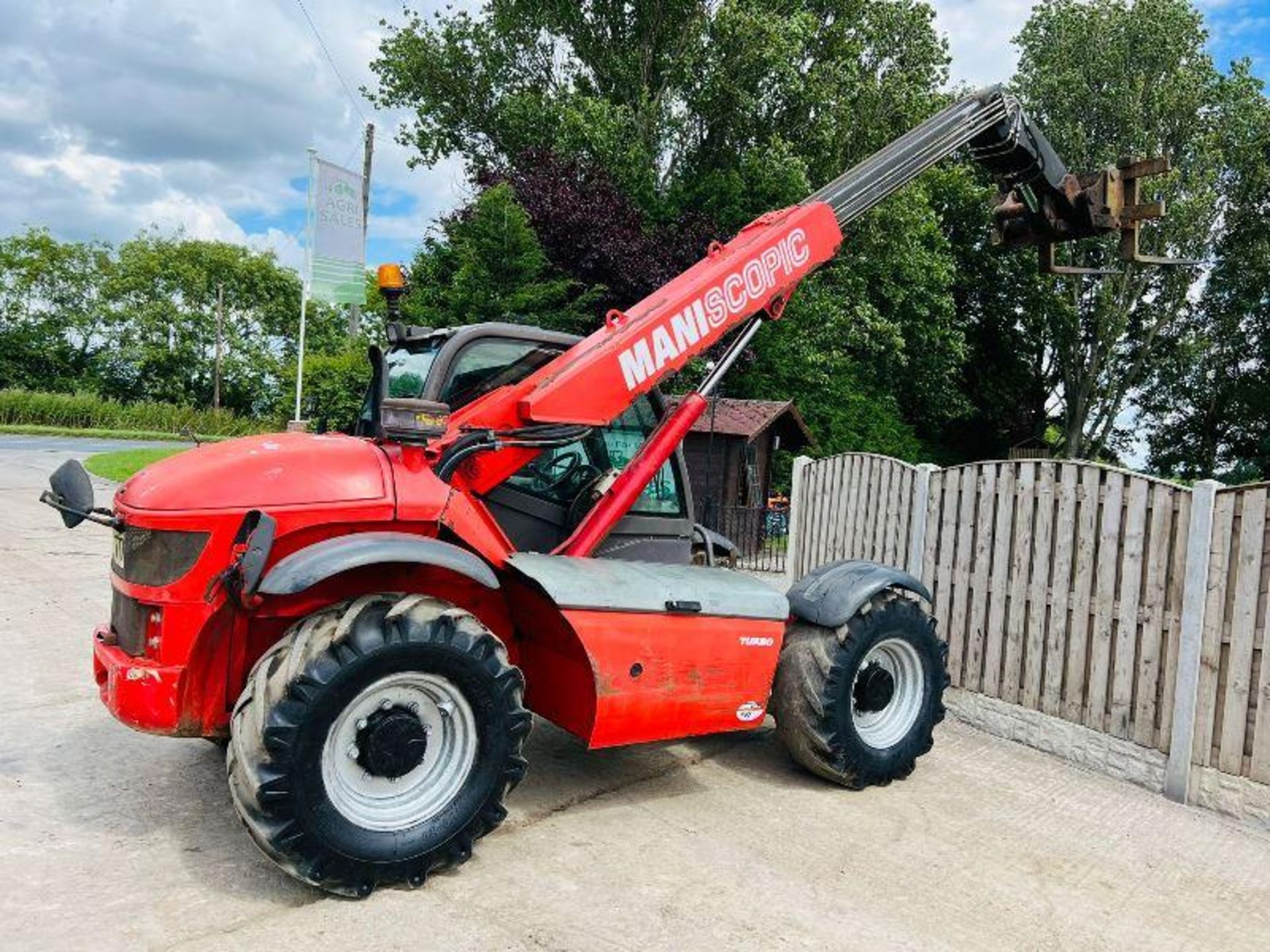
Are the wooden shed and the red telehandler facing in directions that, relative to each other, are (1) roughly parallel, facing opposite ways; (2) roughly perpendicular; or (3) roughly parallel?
roughly perpendicular

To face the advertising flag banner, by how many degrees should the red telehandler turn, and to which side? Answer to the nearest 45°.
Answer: approximately 45° to its left

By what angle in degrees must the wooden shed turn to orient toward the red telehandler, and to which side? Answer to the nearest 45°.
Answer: approximately 45° to its right

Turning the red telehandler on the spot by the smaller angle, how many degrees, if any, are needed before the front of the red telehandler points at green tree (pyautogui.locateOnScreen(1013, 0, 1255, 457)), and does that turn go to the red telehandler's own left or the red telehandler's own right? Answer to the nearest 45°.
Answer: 0° — it already faces it

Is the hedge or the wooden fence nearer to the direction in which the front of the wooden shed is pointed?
the wooden fence

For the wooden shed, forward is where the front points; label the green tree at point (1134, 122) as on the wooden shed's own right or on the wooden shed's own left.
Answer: on the wooden shed's own left

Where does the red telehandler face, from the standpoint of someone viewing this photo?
facing away from the viewer and to the right of the viewer

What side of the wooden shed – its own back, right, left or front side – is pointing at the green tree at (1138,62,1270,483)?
left

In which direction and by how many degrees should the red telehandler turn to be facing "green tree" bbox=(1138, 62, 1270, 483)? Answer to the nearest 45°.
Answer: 0° — it already faces it

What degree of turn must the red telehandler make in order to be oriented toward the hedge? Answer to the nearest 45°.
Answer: approximately 90° to its left
